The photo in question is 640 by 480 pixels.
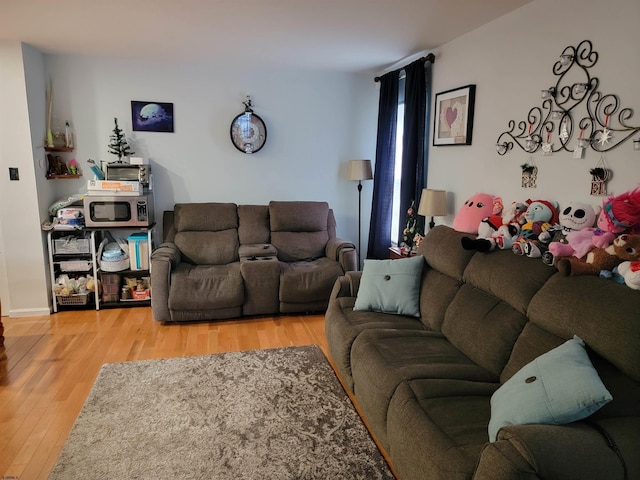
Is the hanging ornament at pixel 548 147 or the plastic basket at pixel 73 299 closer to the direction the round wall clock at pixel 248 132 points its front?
the hanging ornament

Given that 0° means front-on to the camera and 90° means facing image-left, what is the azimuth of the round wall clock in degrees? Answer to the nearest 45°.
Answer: approximately 0°

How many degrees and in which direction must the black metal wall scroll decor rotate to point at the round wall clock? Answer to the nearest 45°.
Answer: approximately 45° to its right

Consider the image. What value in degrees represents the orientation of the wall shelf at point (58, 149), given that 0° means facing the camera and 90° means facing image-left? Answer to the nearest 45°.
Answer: approximately 0°

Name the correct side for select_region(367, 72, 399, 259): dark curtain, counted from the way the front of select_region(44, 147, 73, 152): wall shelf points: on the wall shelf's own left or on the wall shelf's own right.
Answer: on the wall shelf's own left

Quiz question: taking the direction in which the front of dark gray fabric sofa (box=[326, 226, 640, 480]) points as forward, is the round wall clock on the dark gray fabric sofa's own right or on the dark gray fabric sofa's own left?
on the dark gray fabric sofa's own right

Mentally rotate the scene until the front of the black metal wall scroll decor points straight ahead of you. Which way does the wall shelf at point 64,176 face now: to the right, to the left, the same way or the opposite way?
to the left

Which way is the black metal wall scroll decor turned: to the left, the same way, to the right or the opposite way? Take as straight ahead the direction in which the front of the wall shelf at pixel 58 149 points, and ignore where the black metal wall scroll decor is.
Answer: to the right

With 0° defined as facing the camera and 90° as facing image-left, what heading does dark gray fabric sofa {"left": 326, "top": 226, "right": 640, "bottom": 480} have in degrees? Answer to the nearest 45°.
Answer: approximately 45°

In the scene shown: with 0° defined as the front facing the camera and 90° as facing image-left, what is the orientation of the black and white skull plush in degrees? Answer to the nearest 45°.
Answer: approximately 45°
